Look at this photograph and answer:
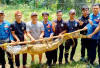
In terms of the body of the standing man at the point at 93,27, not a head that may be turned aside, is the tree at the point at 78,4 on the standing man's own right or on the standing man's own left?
on the standing man's own right

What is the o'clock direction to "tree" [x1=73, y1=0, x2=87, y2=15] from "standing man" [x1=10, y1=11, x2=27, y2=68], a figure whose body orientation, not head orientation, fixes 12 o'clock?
The tree is roughly at 7 o'clock from the standing man.

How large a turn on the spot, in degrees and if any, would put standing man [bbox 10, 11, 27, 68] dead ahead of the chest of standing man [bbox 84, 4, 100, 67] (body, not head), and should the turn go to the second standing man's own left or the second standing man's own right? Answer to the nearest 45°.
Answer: approximately 45° to the second standing man's own right

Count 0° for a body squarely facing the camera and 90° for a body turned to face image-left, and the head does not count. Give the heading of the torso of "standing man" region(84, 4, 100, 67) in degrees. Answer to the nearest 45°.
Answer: approximately 45°

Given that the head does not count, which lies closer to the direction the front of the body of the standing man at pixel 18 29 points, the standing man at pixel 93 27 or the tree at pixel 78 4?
the standing man

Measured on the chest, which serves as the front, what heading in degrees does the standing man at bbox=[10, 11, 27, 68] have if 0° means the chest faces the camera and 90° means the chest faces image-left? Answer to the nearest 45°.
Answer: approximately 0°

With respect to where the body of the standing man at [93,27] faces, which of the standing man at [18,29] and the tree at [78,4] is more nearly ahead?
the standing man

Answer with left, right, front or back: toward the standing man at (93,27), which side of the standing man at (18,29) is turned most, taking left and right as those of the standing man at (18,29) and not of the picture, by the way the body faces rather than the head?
left
